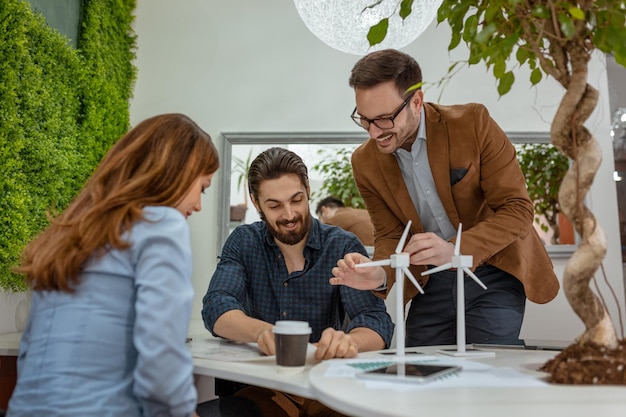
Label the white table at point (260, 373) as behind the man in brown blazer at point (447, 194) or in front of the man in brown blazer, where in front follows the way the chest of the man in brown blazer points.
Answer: in front

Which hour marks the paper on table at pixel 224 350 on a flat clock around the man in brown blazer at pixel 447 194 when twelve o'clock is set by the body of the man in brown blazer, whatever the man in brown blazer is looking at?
The paper on table is roughly at 12 o'clock from the man in brown blazer.

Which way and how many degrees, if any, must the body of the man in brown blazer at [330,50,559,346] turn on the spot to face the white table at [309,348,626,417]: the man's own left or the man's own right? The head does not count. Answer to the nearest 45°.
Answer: approximately 45° to the man's own left

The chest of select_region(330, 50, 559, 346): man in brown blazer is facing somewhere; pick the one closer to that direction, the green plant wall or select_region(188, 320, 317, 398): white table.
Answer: the white table

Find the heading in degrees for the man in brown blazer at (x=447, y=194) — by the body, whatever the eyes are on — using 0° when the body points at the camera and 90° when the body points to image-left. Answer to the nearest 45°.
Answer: approximately 45°

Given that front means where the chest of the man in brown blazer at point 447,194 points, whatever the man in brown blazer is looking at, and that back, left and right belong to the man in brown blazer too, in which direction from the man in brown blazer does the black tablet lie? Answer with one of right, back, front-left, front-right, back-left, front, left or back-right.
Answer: front-left

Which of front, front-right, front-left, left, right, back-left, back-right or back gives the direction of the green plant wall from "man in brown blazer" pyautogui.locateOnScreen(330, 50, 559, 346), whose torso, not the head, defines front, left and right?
front-right
